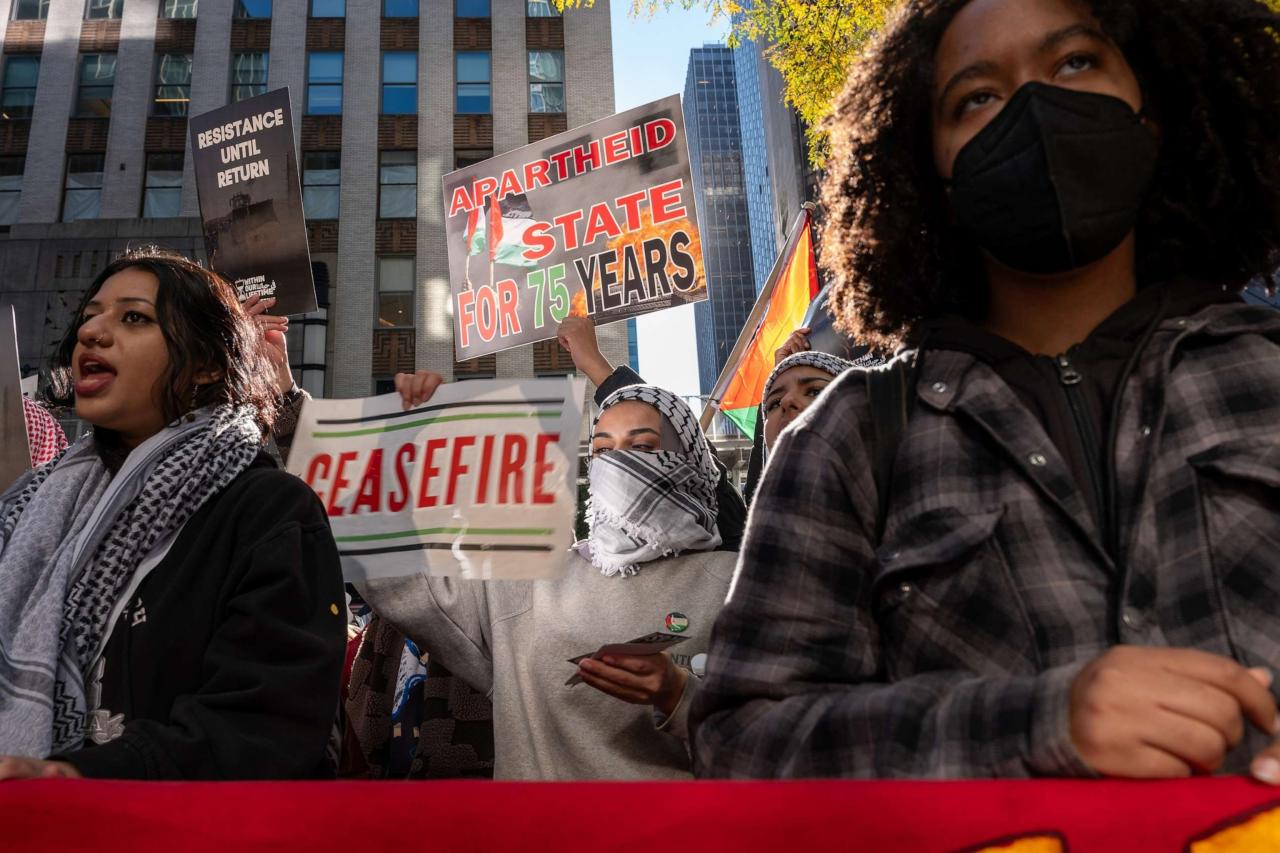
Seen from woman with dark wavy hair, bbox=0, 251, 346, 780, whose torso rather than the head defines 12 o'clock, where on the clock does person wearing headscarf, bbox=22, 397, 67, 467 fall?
The person wearing headscarf is roughly at 4 o'clock from the woman with dark wavy hair.

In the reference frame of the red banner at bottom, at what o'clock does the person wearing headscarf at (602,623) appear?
The person wearing headscarf is roughly at 6 o'clock from the red banner at bottom.

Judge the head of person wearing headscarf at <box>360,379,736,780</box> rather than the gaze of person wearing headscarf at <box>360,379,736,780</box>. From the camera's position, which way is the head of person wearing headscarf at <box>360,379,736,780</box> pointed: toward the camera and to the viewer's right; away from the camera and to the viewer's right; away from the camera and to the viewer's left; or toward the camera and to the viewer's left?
toward the camera and to the viewer's left

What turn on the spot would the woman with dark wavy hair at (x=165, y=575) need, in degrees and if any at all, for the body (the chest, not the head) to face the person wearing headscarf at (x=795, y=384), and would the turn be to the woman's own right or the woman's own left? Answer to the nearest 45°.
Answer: approximately 180°

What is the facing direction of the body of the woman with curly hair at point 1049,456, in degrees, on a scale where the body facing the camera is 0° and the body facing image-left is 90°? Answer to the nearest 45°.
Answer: approximately 0°

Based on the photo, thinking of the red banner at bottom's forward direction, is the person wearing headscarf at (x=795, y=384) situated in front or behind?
behind
